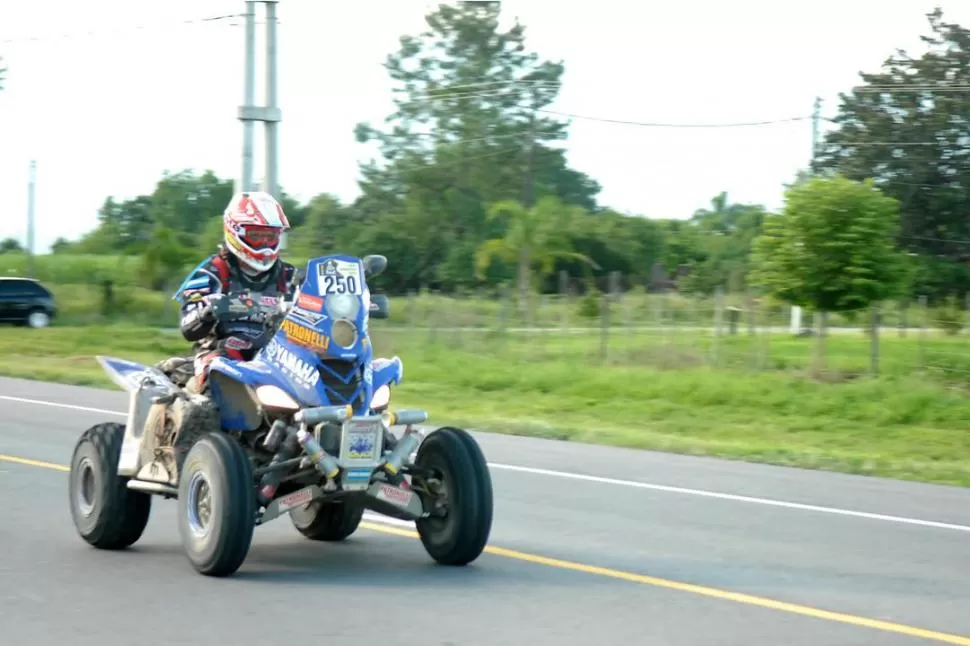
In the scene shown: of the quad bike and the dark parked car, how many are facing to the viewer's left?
1

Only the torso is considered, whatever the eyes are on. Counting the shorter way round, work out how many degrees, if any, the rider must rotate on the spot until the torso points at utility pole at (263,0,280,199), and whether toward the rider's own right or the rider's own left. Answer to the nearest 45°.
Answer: approximately 135° to the rider's own left

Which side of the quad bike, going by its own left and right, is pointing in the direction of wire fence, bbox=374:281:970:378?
left

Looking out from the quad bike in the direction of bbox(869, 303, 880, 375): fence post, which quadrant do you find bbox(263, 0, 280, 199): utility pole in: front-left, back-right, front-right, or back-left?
front-left

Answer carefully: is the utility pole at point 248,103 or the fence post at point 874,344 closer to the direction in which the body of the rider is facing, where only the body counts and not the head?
the fence post

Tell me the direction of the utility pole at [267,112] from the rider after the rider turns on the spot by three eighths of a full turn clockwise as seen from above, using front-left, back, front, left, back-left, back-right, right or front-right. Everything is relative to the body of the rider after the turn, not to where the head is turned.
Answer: right

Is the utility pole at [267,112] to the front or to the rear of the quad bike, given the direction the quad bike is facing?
to the rear

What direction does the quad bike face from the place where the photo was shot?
facing the viewer and to the right of the viewer

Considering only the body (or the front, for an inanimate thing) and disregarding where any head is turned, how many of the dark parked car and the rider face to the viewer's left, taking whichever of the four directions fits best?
1

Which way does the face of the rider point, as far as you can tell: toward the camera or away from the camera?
toward the camera

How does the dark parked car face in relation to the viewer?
to the viewer's left

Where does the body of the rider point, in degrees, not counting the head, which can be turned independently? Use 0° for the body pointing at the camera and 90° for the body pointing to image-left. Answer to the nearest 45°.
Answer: approximately 315°

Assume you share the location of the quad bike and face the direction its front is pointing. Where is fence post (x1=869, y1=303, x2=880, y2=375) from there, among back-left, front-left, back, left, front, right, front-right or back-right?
left

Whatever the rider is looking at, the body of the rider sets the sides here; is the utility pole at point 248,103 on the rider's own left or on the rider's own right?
on the rider's own left

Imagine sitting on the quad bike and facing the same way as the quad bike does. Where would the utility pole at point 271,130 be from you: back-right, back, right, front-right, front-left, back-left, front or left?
back-left
